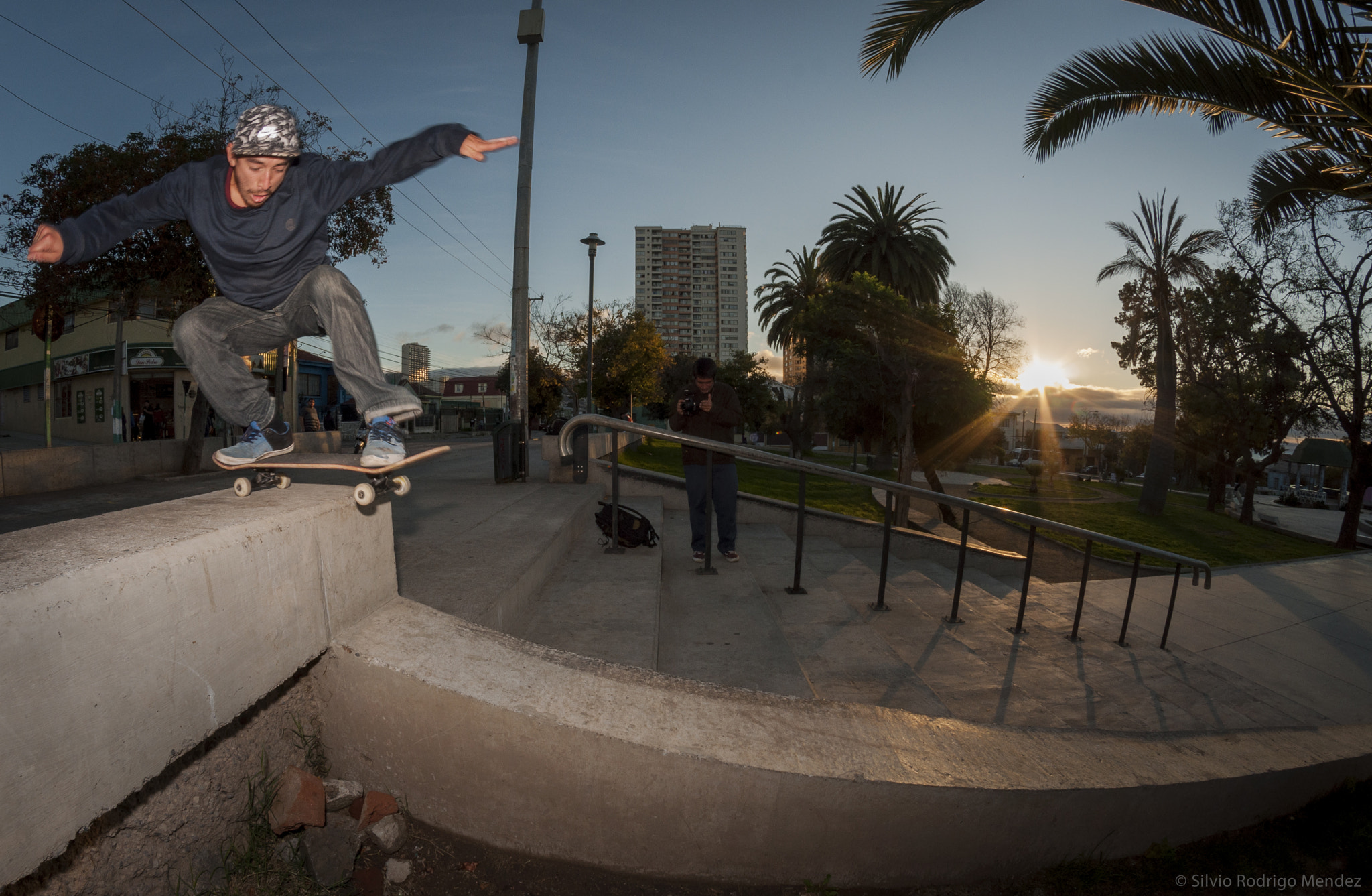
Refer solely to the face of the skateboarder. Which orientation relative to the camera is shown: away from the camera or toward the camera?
toward the camera

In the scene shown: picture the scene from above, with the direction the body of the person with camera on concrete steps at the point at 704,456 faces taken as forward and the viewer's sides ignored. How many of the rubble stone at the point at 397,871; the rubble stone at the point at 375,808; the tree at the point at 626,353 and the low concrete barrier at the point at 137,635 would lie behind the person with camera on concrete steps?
1

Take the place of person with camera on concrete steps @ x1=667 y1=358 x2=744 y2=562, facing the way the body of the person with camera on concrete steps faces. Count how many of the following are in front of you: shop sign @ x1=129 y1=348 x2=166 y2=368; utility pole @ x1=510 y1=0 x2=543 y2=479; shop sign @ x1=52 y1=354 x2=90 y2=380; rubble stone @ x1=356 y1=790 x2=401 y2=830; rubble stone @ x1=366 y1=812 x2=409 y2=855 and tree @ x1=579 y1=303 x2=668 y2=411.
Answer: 2

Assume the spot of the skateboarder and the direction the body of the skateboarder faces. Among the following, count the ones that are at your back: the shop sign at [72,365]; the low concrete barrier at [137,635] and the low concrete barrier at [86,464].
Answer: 2

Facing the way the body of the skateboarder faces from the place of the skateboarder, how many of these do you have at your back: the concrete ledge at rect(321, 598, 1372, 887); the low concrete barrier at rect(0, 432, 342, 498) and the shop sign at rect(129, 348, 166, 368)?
2

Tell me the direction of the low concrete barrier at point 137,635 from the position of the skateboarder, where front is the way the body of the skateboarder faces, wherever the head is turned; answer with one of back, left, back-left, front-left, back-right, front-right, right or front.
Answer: front

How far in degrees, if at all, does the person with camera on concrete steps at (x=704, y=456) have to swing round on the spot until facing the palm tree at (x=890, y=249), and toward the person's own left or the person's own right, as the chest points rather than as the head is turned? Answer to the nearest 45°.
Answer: approximately 180°

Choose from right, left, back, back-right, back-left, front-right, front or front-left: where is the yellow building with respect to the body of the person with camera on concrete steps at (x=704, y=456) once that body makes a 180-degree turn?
front-left

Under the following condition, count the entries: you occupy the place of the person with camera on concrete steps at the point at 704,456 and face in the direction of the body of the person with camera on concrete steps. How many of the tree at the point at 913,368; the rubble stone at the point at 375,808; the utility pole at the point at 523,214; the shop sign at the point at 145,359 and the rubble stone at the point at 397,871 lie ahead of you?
2

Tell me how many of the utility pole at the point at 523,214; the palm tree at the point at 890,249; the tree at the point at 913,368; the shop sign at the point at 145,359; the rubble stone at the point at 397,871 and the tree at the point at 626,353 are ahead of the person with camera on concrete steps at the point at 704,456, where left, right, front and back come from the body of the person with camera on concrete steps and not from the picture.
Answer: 1

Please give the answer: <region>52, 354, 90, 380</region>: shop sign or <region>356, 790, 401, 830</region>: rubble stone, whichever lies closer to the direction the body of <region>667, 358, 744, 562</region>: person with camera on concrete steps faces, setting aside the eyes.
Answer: the rubble stone

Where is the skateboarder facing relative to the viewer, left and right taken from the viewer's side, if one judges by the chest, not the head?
facing the viewer

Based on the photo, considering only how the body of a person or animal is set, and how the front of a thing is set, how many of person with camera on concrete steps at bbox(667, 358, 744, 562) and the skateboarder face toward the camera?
2

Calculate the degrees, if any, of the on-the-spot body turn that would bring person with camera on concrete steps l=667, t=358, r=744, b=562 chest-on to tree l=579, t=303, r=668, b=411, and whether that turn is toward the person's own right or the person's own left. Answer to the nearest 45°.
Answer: approximately 180°

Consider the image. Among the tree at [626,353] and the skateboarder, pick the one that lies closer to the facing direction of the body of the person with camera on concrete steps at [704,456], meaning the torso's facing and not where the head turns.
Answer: the skateboarder

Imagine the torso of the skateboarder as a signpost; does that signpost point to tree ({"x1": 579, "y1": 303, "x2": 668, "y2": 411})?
no

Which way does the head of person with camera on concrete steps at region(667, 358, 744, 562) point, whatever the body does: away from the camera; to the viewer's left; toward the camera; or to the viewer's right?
toward the camera

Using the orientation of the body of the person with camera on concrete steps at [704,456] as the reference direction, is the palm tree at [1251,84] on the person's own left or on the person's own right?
on the person's own left
